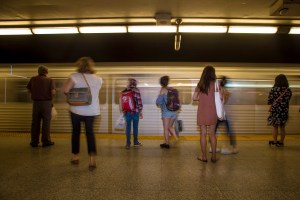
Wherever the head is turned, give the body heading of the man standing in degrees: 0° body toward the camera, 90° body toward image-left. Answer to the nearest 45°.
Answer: approximately 180°

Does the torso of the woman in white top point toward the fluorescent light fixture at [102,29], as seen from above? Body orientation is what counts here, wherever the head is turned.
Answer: yes

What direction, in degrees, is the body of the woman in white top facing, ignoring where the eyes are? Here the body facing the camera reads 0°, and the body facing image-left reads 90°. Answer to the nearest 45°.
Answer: approximately 180°

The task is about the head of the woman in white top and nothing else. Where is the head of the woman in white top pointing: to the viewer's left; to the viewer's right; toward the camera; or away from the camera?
away from the camera

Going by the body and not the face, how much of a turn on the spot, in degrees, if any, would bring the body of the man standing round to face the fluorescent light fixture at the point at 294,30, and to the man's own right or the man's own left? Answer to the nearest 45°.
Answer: approximately 90° to the man's own right

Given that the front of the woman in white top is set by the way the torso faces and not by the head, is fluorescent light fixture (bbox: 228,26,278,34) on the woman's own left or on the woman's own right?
on the woman's own right

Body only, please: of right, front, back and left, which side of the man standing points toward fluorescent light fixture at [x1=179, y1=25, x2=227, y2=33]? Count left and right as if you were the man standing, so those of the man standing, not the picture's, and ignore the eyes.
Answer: right

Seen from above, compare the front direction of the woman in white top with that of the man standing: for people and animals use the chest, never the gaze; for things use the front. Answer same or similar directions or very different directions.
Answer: same or similar directions

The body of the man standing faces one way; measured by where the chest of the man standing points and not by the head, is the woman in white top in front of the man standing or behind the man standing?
behind

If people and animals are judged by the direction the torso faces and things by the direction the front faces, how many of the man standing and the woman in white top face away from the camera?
2
